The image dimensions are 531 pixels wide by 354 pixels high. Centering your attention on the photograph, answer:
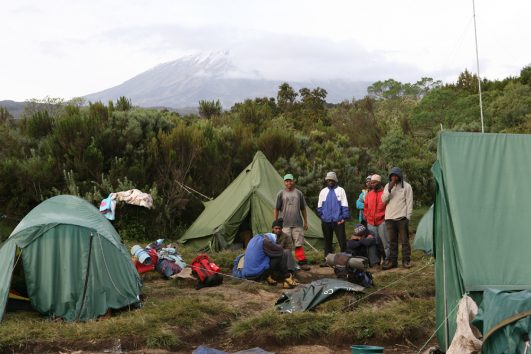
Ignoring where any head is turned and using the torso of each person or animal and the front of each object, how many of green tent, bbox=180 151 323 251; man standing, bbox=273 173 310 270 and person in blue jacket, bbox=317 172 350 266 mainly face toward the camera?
3

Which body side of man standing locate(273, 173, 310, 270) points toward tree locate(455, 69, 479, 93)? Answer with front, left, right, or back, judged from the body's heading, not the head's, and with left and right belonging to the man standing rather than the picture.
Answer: back

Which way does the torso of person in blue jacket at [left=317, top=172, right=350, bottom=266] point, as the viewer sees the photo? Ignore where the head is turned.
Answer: toward the camera

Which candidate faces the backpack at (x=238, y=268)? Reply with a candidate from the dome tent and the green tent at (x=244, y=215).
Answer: the green tent

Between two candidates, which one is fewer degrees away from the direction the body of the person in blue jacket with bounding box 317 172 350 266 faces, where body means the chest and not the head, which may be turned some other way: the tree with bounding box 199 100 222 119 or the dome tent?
the dome tent

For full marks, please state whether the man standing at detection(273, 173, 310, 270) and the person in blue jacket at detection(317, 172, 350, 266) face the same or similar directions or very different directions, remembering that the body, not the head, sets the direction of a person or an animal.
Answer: same or similar directions

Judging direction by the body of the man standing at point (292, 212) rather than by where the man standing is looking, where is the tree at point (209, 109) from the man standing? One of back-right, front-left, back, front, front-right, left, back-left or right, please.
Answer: back

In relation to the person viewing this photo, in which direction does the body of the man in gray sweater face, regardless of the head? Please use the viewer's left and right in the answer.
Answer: facing the viewer and to the left of the viewer

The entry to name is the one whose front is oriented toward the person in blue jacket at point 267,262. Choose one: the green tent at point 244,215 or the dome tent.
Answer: the green tent

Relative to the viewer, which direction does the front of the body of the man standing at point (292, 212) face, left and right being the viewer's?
facing the viewer

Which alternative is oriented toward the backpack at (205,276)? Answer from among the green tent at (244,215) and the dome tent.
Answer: the green tent

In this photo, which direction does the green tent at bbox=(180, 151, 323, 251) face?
toward the camera
